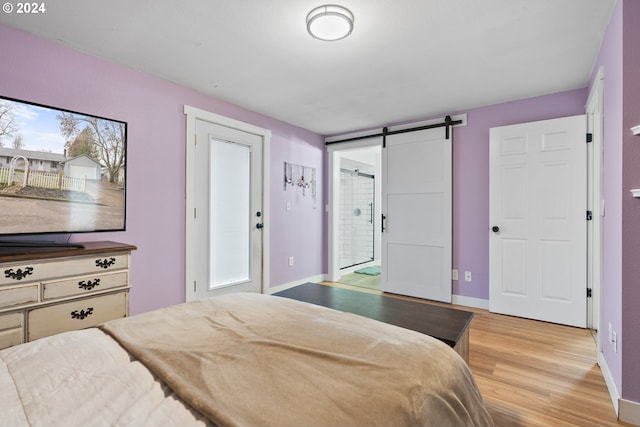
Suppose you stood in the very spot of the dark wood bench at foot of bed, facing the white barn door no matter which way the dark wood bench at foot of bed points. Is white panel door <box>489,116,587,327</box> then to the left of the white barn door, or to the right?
right

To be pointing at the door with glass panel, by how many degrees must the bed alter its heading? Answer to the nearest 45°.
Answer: approximately 45° to its left

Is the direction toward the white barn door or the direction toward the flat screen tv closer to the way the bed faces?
the white barn door

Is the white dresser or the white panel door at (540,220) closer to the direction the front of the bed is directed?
the white panel door

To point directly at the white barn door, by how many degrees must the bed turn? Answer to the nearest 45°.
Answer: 0° — it already faces it

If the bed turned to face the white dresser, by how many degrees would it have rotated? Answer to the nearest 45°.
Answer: approximately 90° to its left

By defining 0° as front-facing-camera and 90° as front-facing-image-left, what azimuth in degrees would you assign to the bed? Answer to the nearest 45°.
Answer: approximately 225°

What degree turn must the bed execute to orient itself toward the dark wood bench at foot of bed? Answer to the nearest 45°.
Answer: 0° — it already faces it

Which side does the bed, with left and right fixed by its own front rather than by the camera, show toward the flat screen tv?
left

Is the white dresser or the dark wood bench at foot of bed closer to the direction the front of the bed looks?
the dark wood bench at foot of bed
